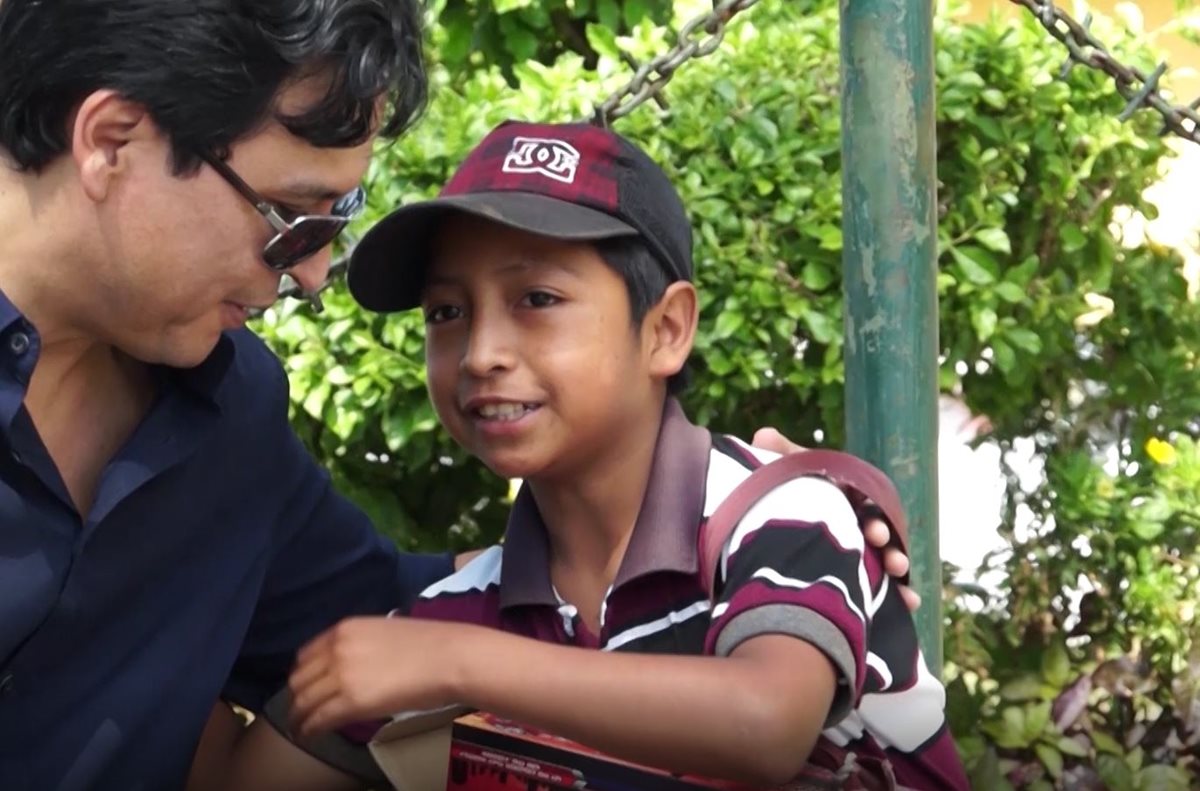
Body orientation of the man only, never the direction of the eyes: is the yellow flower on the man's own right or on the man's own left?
on the man's own left

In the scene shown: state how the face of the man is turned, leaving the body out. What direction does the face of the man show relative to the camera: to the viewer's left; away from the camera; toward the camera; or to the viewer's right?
to the viewer's right

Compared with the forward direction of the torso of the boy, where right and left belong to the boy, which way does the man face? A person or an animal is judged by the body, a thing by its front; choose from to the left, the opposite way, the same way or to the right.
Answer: to the left

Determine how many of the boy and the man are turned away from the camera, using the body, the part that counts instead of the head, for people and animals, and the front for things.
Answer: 0

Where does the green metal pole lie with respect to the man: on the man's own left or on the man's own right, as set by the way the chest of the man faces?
on the man's own left

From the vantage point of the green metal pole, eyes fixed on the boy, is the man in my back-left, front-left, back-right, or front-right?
front-right

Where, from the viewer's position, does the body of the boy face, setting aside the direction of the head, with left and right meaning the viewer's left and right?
facing the viewer and to the left of the viewer

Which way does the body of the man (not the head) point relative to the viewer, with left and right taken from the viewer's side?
facing the viewer and to the right of the viewer

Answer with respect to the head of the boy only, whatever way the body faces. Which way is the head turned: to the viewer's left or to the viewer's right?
to the viewer's left

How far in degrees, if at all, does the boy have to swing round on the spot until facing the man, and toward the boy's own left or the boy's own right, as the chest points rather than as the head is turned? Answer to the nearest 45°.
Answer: approximately 45° to the boy's own right

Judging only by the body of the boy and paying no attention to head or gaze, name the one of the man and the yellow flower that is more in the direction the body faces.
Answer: the man
